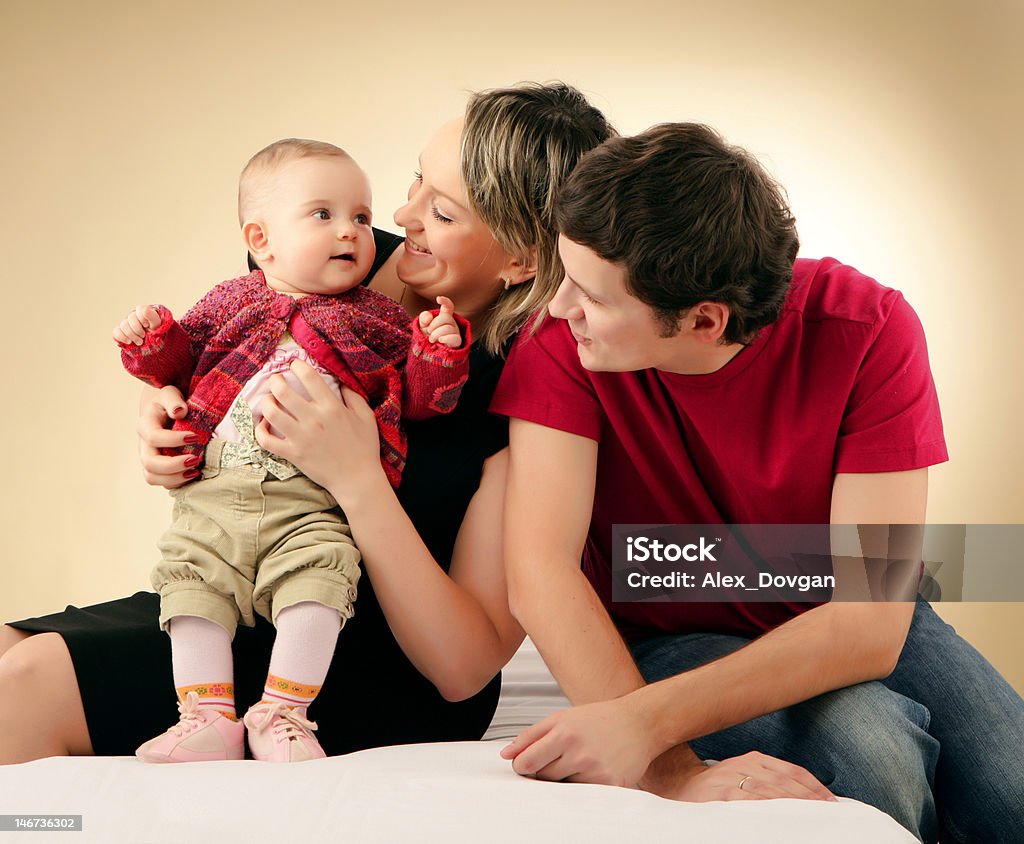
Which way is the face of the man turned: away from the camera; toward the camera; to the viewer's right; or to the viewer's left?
to the viewer's left

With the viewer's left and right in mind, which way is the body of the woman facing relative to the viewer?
facing the viewer and to the left of the viewer

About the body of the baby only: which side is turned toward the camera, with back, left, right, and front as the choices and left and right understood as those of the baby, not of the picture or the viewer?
front
